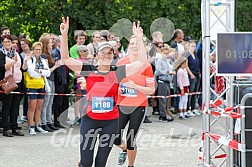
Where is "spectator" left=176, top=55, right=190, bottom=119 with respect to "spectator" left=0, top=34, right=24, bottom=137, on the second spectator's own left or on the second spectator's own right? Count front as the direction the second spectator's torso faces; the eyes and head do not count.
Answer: on the second spectator's own left

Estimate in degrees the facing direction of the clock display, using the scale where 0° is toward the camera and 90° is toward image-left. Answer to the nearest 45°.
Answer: approximately 0°

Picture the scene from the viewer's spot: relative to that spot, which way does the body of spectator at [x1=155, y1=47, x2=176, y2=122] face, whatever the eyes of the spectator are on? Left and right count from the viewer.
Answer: facing the viewer and to the right of the viewer

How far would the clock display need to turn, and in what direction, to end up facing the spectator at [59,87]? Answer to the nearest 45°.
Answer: approximately 135° to its right

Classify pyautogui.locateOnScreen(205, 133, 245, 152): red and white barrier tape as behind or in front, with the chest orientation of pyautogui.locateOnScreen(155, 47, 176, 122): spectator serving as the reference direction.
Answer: in front

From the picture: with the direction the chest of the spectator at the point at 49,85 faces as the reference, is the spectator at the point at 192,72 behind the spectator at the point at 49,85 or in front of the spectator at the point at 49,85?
in front
